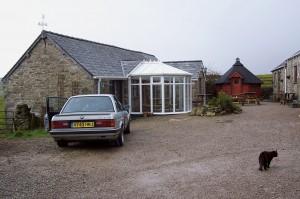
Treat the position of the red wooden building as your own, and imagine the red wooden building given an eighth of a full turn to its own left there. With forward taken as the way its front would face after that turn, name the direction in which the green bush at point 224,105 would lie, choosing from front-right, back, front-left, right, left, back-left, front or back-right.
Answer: front-right

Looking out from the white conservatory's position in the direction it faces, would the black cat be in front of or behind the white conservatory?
in front

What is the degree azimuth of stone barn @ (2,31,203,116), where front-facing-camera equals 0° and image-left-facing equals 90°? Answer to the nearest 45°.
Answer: approximately 315°

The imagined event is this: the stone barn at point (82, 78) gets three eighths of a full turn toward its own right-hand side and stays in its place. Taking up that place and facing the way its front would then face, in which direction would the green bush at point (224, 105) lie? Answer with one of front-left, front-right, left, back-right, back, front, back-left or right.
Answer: back

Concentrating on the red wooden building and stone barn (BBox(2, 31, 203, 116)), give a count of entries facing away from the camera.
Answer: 0

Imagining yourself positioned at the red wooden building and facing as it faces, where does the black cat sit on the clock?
The black cat is roughly at 12 o'clock from the red wooden building.

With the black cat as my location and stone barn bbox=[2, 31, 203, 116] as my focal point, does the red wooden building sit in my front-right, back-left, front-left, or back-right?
front-right

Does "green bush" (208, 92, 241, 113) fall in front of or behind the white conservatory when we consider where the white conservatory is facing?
in front

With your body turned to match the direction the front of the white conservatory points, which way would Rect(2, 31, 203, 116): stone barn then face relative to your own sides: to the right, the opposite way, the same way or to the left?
the same way

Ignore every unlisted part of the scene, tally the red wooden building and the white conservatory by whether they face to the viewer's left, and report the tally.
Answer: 0

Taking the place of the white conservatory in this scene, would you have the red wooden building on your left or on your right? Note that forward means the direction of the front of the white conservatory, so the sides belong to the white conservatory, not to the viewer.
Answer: on your left

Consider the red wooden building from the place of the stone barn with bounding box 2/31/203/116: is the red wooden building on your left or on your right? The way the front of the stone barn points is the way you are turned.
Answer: on your left

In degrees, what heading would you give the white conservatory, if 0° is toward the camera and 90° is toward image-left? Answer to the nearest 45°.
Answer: approximately 315°

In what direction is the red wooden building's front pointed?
toward the camera
